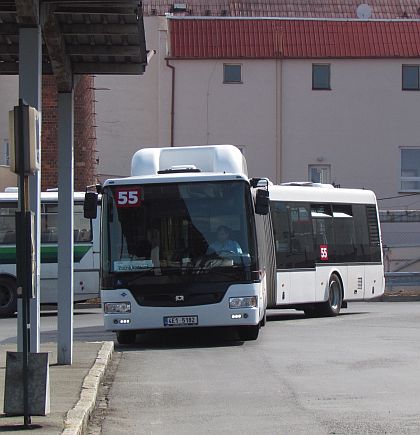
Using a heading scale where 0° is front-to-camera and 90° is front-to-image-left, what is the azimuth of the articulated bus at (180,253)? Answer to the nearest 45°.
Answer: approximately 0°

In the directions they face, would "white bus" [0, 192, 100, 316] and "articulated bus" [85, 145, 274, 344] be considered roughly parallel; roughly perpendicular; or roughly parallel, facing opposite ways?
roughly perpendicular

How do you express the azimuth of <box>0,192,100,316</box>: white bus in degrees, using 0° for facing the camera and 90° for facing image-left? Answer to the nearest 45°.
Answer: approximately 90°

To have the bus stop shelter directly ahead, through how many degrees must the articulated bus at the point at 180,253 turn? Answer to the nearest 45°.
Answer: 0° — it already faces it

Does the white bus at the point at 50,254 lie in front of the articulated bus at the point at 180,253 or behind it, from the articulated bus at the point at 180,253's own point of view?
behind

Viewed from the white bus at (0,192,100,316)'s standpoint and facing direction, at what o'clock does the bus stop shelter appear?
The bus stop shelter is roughly at 9 o'clock from the white bus.

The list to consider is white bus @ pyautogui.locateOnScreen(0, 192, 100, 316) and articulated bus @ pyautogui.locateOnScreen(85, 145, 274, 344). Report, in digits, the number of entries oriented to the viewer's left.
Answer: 1

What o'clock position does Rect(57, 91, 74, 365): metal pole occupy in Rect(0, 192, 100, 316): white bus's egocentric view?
The metal pole is roughly at 9 o'clock from the white bus.

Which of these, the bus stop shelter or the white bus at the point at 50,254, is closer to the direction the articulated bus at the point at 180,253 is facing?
the bus stop shelter

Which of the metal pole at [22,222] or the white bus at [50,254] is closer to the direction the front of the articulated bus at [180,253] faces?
the metal pole

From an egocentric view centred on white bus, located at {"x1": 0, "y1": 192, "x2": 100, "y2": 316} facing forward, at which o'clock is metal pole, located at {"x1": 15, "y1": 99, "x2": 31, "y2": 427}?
The metal pole is roughly at 9 o'clock from the white bus.
